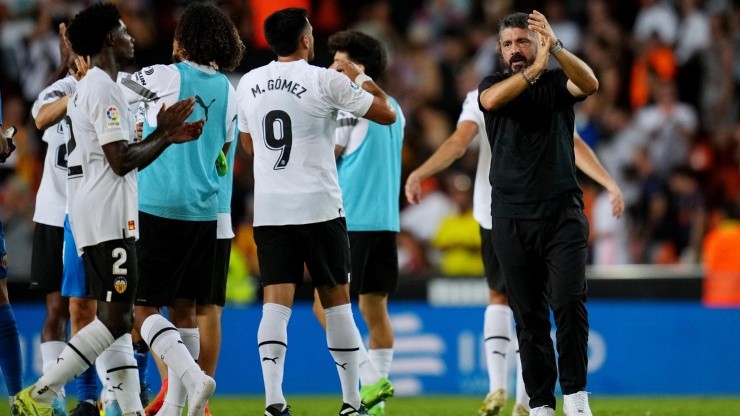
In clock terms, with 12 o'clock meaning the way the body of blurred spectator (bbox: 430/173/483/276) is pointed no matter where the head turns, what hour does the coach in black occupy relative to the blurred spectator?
The coach in black is roughly at 12 o'clock from the blurred spectator.

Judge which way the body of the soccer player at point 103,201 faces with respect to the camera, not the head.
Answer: to the viewer's right

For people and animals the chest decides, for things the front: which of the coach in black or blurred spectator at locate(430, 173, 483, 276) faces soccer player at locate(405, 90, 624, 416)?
the blurred spectator

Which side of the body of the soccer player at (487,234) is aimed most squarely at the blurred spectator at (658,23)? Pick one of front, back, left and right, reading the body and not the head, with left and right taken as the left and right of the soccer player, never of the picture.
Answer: back

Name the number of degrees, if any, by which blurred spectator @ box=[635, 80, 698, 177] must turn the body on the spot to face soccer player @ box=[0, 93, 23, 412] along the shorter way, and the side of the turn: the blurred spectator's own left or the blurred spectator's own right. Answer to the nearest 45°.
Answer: approximately 45° to the blurred spectator's own right

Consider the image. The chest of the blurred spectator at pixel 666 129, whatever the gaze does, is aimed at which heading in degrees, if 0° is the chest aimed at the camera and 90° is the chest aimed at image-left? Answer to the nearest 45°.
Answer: approximately 0°

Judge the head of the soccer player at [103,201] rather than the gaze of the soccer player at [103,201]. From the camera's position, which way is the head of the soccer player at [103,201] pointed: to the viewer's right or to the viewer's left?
to the viewer's right

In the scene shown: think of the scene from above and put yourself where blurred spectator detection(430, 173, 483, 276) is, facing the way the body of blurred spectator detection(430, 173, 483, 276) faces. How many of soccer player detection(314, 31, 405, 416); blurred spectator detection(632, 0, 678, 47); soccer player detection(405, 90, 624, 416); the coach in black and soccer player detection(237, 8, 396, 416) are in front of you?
4

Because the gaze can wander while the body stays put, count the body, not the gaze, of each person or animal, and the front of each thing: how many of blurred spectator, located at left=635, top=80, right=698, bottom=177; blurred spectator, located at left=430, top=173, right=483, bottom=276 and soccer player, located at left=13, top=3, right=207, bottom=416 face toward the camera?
2
